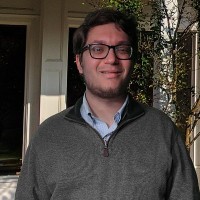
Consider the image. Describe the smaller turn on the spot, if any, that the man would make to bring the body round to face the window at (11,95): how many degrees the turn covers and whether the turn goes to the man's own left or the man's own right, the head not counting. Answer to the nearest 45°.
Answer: approximately 180°

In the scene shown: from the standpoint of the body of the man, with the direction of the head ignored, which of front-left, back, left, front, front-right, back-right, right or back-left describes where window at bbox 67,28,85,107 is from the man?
back

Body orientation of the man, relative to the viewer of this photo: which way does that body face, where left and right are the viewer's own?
facing the viewer
